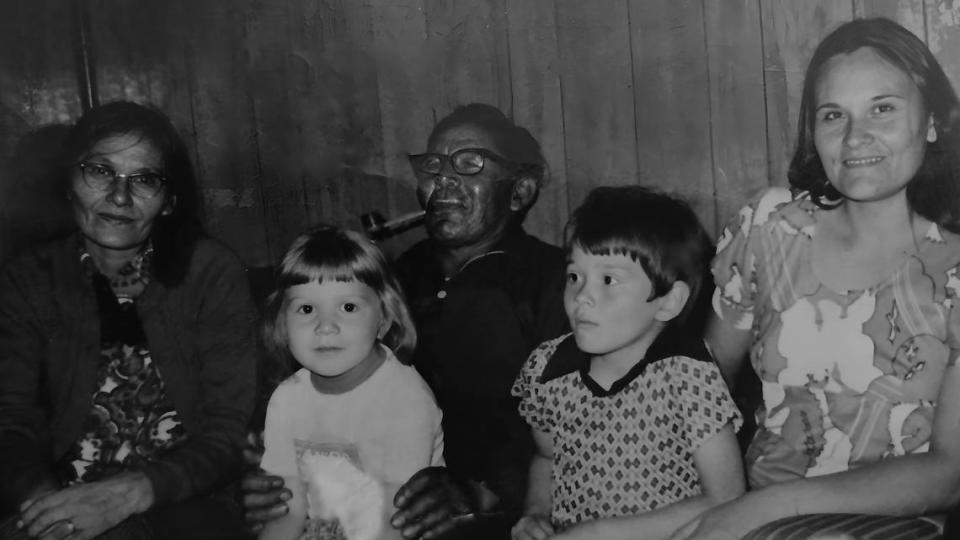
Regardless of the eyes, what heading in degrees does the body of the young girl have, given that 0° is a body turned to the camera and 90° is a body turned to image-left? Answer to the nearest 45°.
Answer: approximately 0°

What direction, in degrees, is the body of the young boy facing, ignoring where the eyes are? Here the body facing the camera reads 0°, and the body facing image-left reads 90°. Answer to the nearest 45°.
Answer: approximately 45°

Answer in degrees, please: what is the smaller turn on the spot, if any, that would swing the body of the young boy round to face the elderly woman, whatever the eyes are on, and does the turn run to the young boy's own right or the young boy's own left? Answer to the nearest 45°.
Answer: approximately 45° to the young boy's own right

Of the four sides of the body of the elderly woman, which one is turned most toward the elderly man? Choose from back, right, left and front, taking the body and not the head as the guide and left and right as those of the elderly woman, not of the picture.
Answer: left

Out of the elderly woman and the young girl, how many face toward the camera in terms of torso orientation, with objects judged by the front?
2

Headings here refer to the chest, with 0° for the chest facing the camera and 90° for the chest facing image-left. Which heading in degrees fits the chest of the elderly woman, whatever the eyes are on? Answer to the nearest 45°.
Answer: approximately 0°

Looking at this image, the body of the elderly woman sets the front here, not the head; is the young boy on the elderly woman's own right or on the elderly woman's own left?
on the elderly woman's own left
